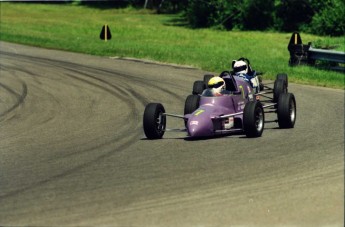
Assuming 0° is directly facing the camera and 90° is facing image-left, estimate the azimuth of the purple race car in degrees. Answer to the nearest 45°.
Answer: approximately 45°

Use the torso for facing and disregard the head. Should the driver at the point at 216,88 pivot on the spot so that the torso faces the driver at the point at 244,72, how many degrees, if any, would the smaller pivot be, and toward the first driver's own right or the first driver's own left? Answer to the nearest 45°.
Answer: approximately 135° to the first driver's own right

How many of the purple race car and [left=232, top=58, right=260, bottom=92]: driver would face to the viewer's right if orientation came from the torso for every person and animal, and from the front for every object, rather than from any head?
0

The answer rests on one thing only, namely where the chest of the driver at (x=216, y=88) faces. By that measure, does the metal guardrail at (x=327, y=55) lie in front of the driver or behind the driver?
behind

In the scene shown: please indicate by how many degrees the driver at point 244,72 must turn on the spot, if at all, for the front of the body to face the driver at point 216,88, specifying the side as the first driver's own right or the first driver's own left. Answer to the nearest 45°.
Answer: approximately 45° to the first driver's own left

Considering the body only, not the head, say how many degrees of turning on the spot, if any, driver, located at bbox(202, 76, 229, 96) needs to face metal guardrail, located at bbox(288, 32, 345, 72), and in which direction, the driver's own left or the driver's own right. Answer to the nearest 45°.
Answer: approximately 135° to the driver's own right

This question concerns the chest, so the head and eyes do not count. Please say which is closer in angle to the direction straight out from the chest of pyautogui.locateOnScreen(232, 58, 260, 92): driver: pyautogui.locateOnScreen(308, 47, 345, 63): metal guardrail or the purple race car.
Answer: the purple race car

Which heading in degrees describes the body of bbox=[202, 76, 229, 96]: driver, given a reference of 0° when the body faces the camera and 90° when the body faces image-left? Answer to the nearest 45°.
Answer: approximately 45°

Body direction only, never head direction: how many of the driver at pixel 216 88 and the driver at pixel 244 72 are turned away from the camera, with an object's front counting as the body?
0

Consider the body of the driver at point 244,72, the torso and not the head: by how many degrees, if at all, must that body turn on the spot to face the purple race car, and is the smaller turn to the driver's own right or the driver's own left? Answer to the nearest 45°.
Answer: approximately 45° to the driver's own left
